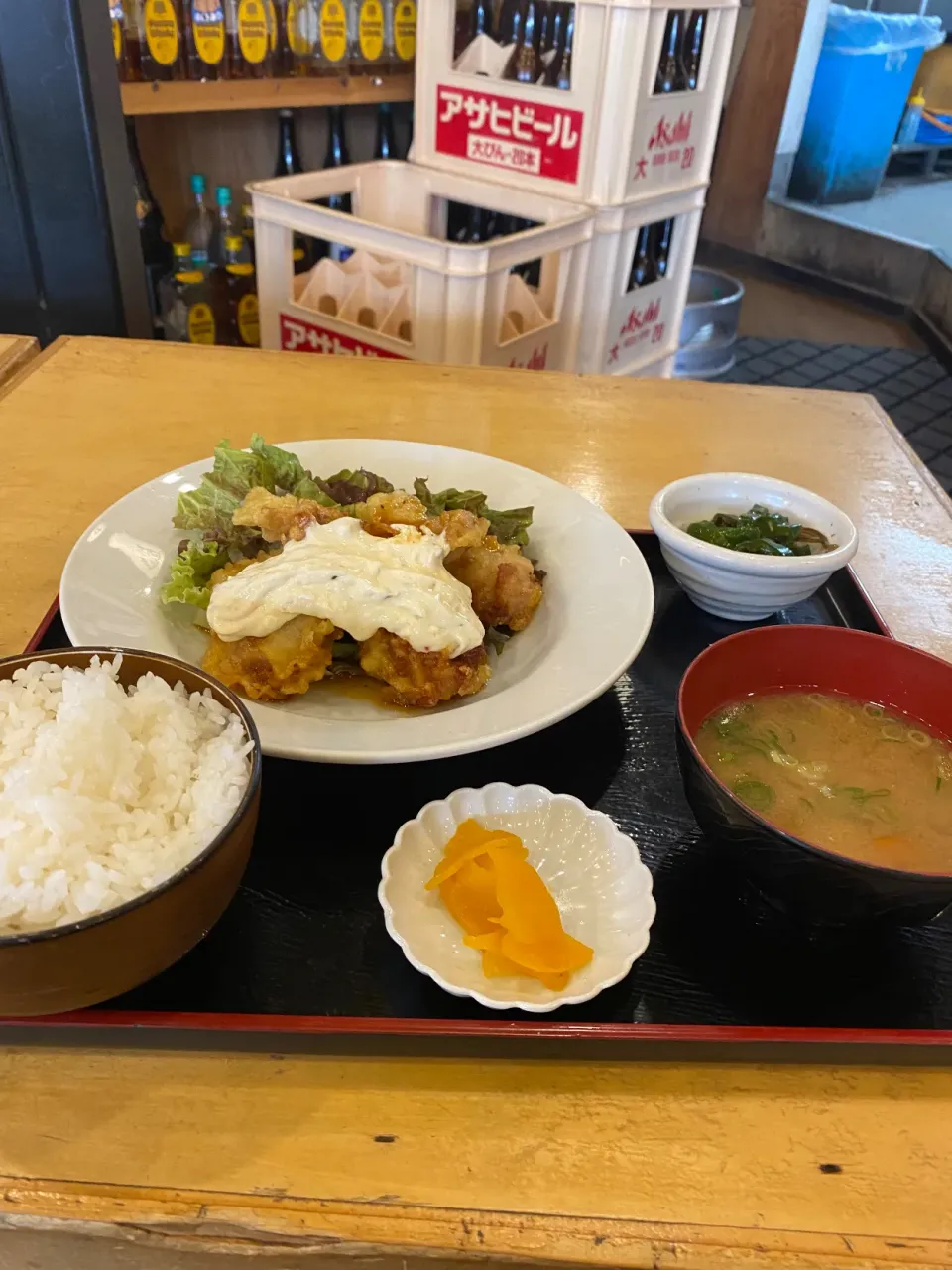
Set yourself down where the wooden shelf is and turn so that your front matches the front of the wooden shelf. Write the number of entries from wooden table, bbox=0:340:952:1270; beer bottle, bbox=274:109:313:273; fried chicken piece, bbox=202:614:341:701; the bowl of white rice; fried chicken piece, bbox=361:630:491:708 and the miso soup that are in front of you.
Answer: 5

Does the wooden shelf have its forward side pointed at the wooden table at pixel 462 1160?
yes

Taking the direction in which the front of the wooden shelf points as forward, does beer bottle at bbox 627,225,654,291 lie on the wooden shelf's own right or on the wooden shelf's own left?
on the wooden shelf's own left

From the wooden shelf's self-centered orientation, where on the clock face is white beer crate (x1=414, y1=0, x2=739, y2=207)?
The white beer crate is roughly at 10 o'clock from the wooden shelf.

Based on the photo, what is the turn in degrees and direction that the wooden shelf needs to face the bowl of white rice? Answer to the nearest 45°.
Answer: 0° — it already faces it

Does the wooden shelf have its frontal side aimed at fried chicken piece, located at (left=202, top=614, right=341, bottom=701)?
yes

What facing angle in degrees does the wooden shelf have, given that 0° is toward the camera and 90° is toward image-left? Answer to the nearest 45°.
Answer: approximately 0°

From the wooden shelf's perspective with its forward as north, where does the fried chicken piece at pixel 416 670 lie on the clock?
The fried chicken piece is roughly at 12 o'clock from the wooden shelf.
